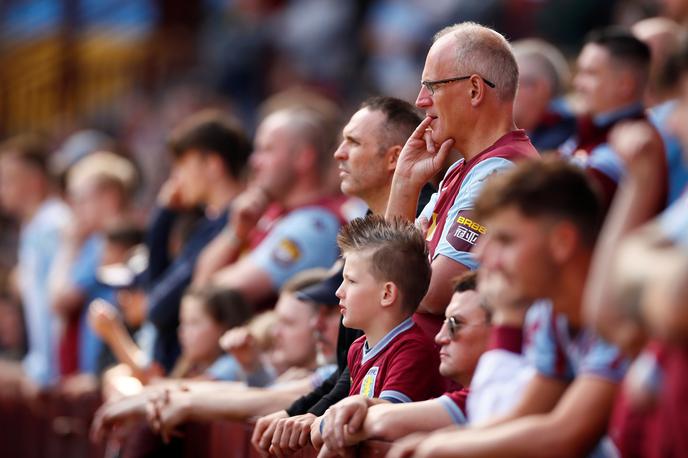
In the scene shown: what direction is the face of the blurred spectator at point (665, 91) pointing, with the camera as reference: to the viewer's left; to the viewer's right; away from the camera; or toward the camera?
to the viewer's left

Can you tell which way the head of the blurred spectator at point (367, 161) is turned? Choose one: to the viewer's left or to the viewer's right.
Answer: to the viewer's left

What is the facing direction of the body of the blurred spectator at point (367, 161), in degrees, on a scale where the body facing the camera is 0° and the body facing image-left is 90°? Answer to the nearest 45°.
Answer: approximately 90°

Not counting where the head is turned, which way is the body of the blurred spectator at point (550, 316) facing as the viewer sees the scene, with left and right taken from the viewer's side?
facing to the left of the viewer

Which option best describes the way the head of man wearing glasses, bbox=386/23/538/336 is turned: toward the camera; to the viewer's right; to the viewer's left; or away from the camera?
to the viewer's left

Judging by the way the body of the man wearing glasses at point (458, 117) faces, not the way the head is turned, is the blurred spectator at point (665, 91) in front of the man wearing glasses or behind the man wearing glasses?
behind

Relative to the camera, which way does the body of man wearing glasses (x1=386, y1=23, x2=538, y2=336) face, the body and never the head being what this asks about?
to the viewer's left

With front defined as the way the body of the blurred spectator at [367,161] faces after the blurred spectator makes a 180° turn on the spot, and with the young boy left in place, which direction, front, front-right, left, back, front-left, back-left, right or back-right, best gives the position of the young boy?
right

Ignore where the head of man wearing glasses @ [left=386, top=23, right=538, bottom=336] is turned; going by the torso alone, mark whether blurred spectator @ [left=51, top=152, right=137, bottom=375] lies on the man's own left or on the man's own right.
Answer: on the man's own right

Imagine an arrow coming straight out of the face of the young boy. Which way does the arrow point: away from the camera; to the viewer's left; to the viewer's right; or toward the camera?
to the viewer's left

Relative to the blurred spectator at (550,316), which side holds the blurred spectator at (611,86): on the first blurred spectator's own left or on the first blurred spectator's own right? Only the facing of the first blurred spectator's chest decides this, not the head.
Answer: on the first blurred spectator's own right

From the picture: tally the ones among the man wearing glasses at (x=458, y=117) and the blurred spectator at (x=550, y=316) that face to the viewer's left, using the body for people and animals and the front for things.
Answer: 2

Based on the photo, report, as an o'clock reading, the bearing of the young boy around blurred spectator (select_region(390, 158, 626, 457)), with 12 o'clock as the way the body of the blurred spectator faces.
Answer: The young boy is roughly at 2 o'clock from the blurred spectator.

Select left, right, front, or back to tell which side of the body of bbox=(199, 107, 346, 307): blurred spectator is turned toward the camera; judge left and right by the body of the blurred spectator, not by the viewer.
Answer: left

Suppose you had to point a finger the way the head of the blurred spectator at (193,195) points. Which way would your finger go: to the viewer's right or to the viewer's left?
to the viewer's left
